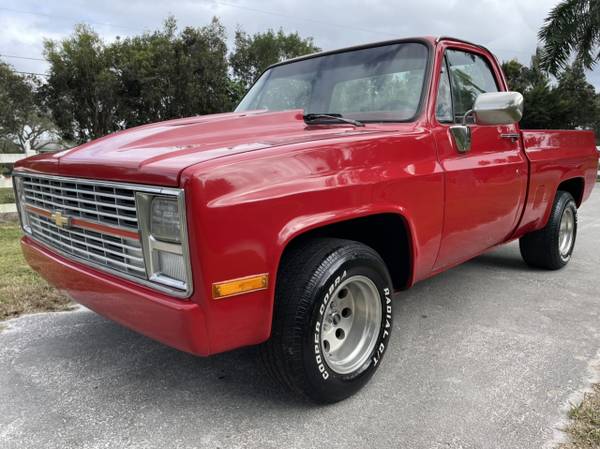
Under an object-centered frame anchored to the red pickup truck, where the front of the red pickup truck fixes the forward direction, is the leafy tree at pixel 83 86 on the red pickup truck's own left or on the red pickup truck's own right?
on the red pickup truck's own right

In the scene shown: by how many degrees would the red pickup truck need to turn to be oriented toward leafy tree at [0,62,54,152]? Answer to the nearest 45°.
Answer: approximately 90° to its right

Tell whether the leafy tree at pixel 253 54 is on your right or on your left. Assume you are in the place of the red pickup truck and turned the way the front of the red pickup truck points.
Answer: on your right

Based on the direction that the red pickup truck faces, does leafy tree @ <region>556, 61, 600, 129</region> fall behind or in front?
behind

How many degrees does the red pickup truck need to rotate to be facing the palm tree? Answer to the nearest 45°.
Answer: approximately 180°

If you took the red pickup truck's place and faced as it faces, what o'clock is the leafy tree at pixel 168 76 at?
The leafy tree is roughly at 4 o'clock from the red pickup truck.

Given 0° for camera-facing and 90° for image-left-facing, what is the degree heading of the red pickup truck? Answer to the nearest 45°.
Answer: approximately 45°
